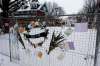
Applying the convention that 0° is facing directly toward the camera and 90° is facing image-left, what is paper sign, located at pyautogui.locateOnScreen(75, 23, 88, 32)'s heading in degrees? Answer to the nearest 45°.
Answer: approximately 0°
